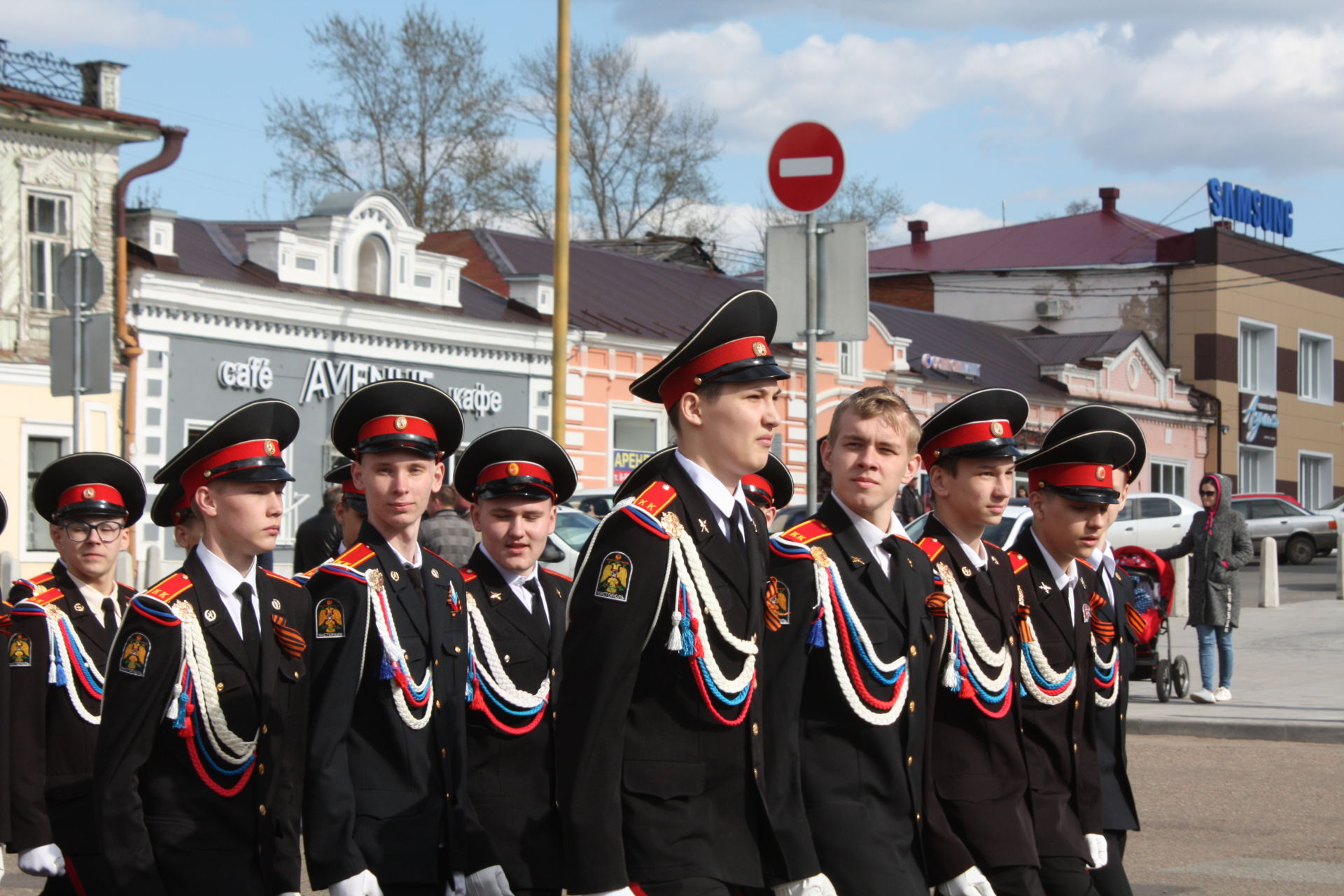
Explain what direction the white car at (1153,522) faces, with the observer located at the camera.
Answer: facing to the left of the viewer

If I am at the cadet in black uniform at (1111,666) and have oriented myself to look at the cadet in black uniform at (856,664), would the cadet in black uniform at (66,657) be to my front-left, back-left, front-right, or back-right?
front-right

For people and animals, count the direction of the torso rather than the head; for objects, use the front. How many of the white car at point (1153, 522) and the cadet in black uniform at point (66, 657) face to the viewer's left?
1

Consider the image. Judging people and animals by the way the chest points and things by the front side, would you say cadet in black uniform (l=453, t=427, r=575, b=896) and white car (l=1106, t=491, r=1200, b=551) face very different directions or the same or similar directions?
very different directions

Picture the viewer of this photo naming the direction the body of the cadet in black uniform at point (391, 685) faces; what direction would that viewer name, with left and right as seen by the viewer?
facing the viewer and to the right of the viewer

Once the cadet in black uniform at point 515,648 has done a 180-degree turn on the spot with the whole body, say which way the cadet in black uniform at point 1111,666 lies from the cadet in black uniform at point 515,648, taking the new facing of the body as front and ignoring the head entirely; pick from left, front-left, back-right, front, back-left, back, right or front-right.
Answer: back-right

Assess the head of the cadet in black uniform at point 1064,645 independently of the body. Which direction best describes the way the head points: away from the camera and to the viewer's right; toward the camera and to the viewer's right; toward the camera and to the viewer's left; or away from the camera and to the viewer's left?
toward the camera and to the viewer's right

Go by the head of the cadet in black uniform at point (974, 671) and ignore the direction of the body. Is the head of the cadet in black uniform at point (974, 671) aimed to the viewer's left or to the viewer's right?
to the viewer's right

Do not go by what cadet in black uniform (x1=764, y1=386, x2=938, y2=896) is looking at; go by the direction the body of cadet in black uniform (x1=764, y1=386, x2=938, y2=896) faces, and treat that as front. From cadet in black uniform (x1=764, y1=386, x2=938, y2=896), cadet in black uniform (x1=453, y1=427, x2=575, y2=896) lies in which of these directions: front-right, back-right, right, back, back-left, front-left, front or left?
back

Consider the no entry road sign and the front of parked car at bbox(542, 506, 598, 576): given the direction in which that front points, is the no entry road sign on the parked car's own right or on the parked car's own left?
on the parked car's own left
